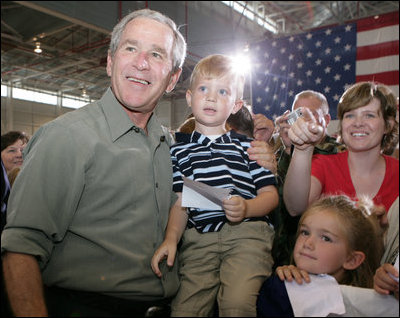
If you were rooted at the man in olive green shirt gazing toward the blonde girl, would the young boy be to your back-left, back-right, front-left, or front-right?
front-left

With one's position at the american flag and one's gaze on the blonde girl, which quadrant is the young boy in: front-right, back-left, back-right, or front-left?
front-right

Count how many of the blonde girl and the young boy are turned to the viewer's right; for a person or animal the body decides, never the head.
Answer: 0

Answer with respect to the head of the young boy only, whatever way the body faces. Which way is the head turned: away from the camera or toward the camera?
toward the camera

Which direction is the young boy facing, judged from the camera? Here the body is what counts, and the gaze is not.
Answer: toward the camera

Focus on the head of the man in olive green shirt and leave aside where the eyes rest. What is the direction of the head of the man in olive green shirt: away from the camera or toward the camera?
toward the camera

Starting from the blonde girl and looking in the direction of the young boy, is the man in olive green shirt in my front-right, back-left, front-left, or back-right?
front-left

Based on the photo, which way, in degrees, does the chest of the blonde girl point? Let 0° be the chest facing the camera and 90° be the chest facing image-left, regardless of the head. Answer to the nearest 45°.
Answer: approximately 45°

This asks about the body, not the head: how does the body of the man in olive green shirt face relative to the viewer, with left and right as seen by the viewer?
facing the viewer and to the right of the viewer

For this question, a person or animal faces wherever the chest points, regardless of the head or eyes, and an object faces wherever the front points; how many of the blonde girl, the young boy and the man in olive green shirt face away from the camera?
0
